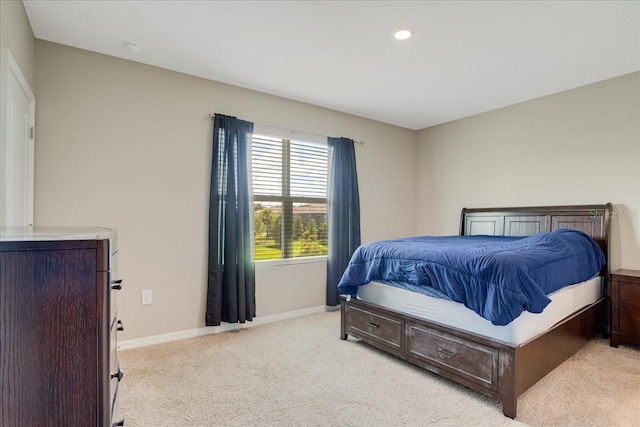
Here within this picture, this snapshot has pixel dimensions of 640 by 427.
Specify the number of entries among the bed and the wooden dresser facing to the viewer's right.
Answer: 1

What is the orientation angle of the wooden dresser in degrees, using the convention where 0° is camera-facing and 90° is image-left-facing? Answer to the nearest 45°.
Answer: approximately 270°

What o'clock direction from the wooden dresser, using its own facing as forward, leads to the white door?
The white door is roughly at 9 o'clock from the wooden dresser.

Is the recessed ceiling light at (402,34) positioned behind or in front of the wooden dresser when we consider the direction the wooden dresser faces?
in front

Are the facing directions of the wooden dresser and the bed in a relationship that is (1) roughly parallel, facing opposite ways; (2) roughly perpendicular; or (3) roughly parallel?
roughly parallel, facing opposite ways

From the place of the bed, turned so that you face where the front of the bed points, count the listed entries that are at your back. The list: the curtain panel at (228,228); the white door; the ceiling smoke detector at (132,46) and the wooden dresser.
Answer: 0

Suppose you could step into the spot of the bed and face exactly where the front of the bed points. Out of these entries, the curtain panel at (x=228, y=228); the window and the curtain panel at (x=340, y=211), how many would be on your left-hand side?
0

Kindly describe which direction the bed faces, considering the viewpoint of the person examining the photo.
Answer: facing the viewer and to the left of the viewer

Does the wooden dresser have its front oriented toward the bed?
yes

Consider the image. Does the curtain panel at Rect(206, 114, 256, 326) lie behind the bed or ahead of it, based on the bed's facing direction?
ahead

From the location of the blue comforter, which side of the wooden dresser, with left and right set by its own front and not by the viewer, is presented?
front

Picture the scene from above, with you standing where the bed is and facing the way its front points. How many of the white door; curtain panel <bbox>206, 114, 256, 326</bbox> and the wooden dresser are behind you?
0

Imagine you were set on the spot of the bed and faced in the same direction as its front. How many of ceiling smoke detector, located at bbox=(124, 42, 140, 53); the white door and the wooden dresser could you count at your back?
0

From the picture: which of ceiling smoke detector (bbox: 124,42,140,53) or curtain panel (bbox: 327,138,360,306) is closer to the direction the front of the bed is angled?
the ceiling smoke detector

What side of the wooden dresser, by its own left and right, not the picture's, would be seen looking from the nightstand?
front

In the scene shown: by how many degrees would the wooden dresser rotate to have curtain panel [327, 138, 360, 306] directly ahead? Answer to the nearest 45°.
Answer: approximately 45° to its left

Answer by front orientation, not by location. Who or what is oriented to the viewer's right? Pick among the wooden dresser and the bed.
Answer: the wooden dresser

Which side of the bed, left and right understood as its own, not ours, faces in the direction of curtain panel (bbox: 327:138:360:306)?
right

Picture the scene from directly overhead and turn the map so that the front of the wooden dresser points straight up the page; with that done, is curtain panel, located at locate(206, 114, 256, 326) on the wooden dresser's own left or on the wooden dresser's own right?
on the wooden dresser's own left
